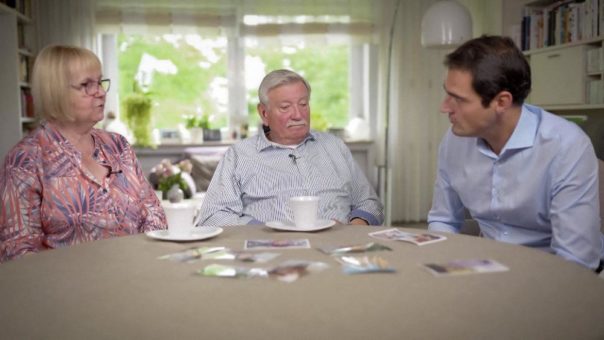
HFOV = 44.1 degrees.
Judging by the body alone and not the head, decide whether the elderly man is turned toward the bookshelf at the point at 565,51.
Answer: no

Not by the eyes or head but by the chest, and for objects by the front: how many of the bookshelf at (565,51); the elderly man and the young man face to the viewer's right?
0

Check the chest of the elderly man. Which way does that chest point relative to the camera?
toward the camera

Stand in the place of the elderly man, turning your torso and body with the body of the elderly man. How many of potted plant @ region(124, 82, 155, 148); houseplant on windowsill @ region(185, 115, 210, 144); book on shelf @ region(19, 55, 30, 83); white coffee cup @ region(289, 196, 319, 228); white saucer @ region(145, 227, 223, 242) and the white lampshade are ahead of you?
2

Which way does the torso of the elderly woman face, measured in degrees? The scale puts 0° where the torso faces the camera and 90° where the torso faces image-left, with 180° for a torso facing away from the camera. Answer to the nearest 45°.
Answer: approximately 315°

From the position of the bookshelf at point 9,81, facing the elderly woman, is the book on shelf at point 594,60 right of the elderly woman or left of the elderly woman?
left

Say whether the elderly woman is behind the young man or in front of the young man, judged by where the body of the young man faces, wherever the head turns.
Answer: in front

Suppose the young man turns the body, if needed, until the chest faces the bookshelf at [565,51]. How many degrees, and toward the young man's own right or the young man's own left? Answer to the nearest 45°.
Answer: approximately 135° to the young man's own right

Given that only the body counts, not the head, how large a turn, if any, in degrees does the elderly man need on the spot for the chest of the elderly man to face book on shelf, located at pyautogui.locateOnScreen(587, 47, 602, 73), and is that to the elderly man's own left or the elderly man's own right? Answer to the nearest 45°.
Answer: approximately 135° to the elderly man's own left

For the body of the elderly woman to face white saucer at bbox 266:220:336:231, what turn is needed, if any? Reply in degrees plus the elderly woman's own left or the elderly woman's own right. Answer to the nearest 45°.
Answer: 0° — they already face it

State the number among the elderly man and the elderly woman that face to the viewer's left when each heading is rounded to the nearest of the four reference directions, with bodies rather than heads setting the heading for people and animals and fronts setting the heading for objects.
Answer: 0

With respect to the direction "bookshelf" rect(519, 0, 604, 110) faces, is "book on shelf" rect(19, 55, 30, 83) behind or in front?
in front

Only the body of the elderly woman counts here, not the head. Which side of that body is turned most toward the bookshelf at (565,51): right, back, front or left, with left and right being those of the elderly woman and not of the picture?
left

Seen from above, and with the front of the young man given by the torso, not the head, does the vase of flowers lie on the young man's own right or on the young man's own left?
on the young man's own right

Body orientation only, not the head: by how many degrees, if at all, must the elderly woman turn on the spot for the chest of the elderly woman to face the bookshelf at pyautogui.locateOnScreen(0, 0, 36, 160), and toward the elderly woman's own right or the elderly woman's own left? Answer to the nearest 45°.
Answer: approximately 135° to the elderly woman's own left

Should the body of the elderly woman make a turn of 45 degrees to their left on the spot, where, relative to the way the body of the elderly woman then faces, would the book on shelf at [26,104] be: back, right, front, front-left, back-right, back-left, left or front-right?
left

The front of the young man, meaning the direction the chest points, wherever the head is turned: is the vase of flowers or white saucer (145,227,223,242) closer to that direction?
the white saucer

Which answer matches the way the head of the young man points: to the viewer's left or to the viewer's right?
to the viewer's left

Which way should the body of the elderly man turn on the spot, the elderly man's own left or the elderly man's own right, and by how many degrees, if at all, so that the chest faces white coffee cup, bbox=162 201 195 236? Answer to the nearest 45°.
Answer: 0° — they already face it

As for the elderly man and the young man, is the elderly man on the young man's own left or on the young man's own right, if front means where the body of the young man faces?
on the young man's own right

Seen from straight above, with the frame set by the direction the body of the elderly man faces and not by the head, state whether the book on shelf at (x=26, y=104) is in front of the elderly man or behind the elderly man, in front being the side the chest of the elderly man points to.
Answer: behind
